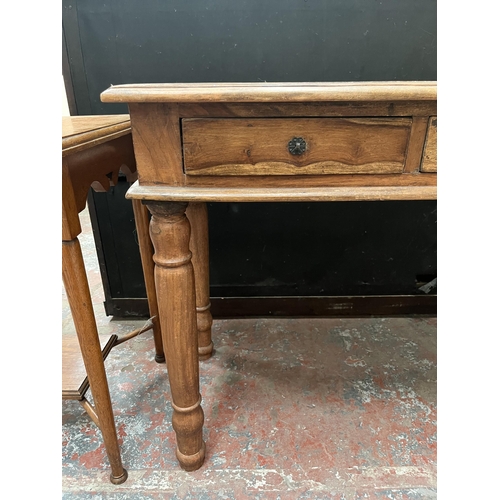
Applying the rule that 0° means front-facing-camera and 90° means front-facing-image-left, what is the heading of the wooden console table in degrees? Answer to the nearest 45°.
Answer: approximately 0°
